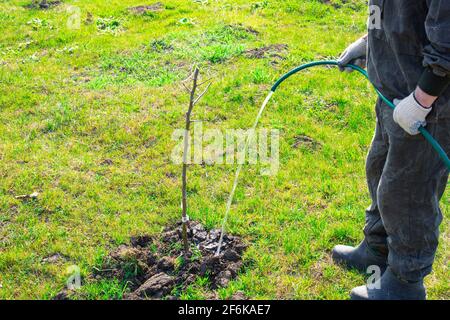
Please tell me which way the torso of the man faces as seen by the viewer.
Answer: to the viewer's left
